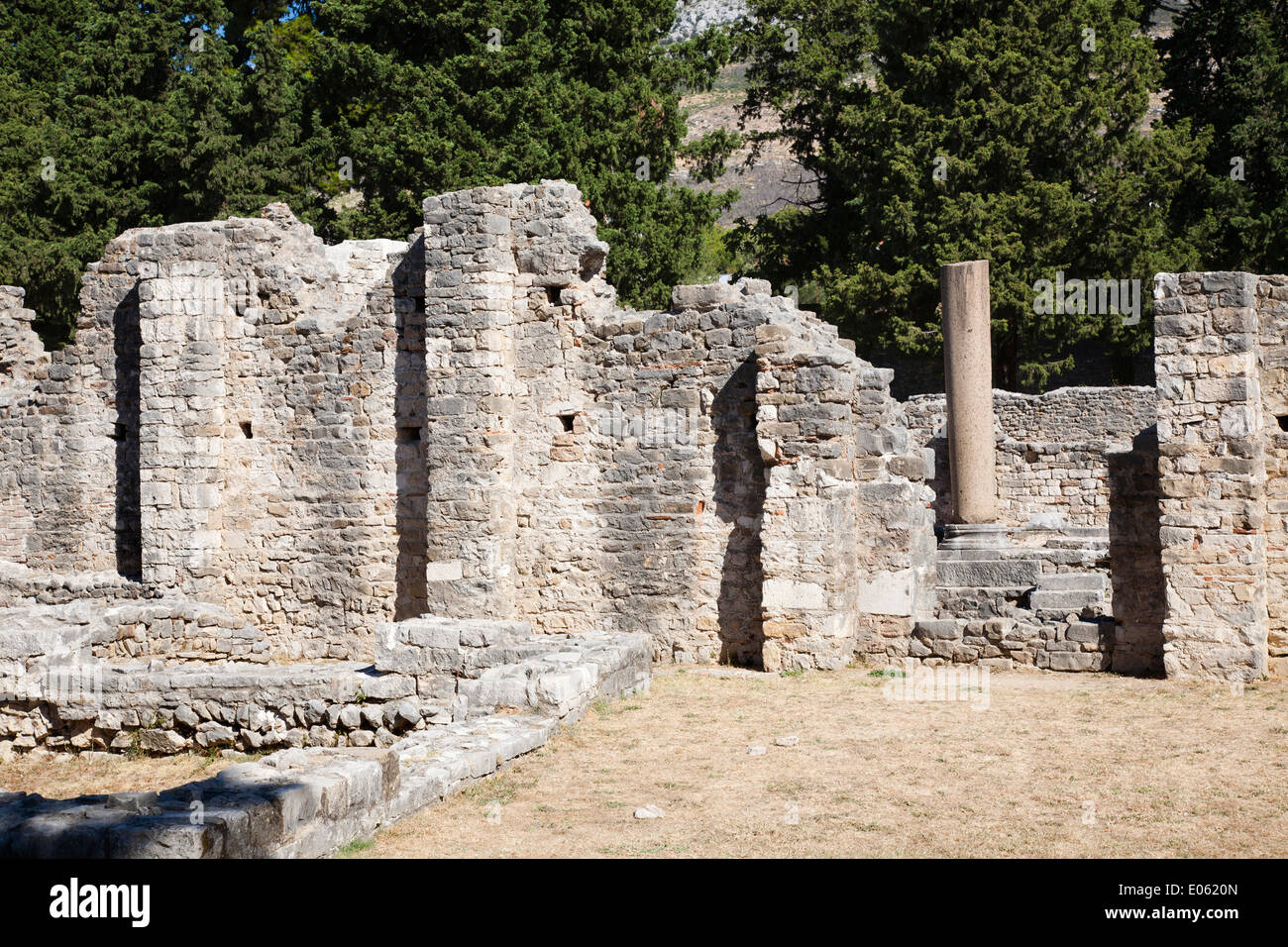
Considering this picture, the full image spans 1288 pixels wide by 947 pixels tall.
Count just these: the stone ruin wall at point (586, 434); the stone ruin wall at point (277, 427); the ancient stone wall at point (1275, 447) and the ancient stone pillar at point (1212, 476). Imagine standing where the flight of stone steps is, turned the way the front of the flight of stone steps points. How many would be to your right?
2

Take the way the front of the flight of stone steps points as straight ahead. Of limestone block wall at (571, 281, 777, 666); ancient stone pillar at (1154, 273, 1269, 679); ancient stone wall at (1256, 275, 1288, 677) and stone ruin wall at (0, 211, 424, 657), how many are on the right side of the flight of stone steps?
2

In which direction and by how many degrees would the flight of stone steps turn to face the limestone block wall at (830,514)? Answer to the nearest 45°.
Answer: approximately 90° to its right

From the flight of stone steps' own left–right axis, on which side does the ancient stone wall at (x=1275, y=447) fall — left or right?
on its left

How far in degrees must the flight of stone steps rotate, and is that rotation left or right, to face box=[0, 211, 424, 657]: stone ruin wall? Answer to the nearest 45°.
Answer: approximately 90° to its right

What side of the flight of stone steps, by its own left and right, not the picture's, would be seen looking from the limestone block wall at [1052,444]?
back

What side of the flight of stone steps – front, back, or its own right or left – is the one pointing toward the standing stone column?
back

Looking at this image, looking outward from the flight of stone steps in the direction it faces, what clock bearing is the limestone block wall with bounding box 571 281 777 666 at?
The limestone block wall is roughly at 3 o'clock from the flight of stone steps.

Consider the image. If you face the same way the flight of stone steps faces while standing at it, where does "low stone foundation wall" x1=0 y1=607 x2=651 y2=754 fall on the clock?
The low stone foundation wall is roughly at 2 o'clock from the flight of stone steps.

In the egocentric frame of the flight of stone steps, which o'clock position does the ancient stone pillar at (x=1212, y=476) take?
The ancient stone pillar is roughly at 10 o'clock from the flight of stone steps.

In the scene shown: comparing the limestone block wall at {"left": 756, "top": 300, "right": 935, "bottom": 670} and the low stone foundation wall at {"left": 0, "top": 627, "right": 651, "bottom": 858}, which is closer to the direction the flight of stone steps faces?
the low stone foundation wall

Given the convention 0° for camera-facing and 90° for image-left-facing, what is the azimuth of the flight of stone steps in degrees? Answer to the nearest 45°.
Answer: approximately 0°
